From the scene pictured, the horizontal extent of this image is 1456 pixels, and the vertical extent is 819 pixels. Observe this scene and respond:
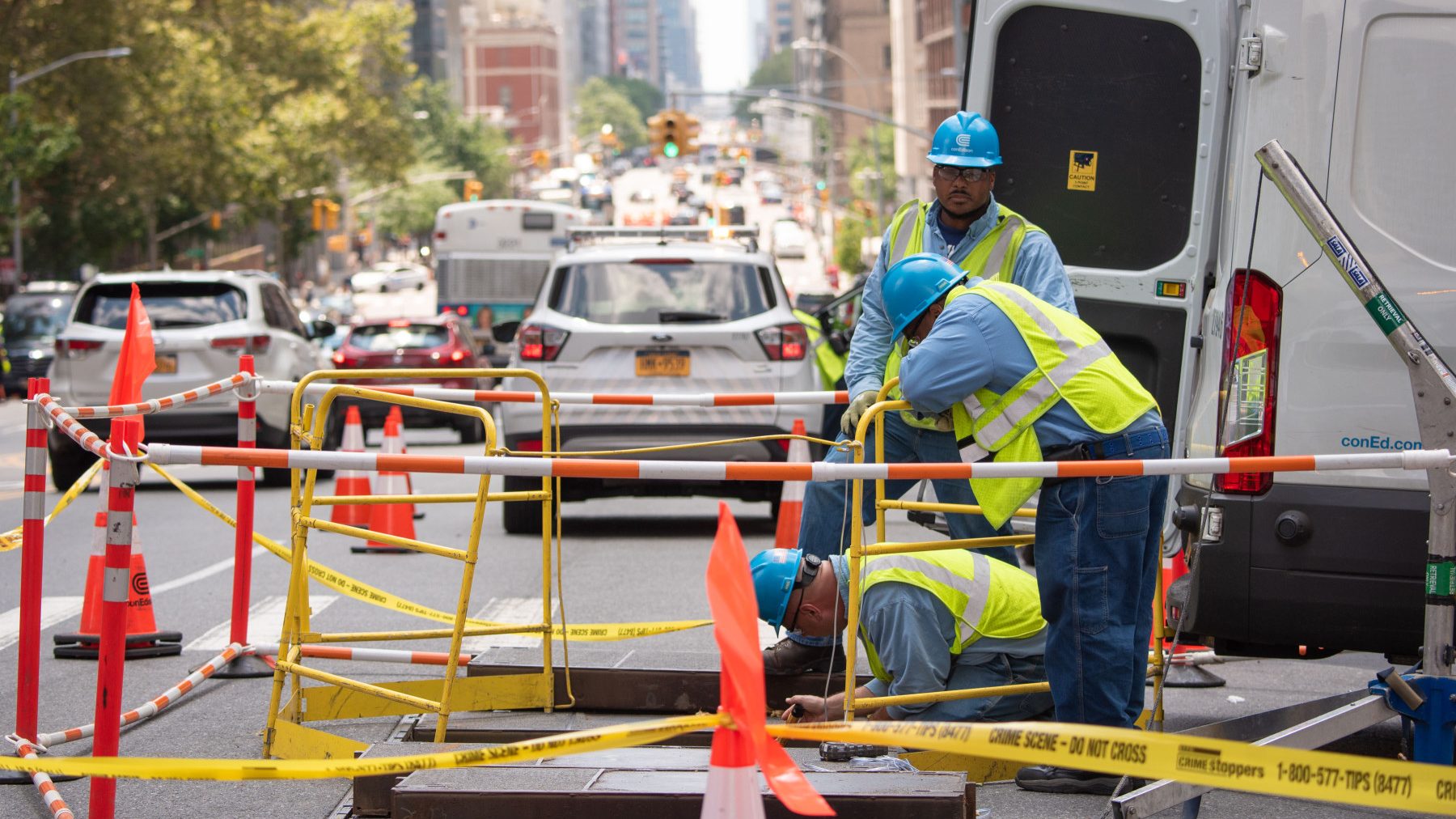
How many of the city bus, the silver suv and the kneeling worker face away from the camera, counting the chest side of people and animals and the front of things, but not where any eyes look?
2

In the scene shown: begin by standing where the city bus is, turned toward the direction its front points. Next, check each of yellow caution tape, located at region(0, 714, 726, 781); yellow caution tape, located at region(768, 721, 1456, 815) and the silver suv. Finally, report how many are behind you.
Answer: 3

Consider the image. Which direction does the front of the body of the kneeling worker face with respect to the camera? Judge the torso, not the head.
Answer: to the viewer's left

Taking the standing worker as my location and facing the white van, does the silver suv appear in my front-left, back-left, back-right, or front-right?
back-left

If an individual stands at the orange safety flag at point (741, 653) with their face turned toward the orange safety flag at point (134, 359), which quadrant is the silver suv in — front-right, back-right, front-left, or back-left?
front-right

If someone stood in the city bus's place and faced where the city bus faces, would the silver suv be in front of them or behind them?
behind

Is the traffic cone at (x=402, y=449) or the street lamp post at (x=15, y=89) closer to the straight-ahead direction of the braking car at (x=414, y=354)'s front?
the street lamp post

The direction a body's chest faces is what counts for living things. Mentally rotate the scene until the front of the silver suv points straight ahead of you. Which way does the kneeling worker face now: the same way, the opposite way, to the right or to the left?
to the left

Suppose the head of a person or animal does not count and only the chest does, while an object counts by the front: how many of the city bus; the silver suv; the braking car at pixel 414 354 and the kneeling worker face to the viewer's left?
1

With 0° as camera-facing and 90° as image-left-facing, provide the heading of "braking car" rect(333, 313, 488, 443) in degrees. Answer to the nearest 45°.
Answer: approximately 180°

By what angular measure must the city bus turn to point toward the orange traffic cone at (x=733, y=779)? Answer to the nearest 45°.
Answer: approximately 180°

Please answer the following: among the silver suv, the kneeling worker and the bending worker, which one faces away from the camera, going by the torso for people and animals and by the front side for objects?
the silver suv

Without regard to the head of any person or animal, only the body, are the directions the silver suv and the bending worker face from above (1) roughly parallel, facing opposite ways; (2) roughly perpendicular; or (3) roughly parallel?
roughly perpendicular

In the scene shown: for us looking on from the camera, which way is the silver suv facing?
facing away from the viewer

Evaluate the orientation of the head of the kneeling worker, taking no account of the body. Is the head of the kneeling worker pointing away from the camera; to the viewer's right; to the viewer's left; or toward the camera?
to the viewer's left

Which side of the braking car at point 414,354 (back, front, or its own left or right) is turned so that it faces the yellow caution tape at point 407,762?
back

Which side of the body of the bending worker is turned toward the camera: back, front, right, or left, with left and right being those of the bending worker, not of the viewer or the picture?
left

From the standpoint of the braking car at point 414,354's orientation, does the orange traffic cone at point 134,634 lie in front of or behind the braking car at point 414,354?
behind

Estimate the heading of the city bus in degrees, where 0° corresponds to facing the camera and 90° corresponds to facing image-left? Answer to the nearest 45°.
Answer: approximately 180°
